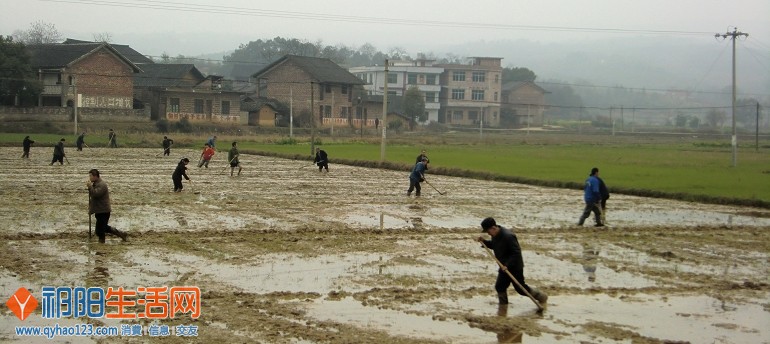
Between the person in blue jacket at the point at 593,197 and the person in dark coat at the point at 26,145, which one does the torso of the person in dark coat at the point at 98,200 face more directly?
the person in dark coat

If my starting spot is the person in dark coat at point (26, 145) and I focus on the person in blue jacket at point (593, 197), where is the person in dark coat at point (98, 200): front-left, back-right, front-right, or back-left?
front-right

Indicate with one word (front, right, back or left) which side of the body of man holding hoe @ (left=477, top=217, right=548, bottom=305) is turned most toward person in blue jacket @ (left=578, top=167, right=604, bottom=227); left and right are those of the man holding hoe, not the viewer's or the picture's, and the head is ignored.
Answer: right

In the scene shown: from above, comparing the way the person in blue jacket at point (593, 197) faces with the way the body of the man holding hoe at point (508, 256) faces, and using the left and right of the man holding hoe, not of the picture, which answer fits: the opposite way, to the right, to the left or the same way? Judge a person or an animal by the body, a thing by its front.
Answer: the opposite way

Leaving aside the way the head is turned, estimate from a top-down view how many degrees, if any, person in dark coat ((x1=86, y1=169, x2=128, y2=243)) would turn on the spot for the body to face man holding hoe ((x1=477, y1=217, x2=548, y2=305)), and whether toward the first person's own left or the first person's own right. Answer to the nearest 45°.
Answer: approximately 135° to the first person's own left

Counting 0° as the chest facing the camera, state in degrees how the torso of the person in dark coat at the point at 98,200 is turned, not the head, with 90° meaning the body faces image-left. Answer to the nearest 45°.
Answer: approximately 90°

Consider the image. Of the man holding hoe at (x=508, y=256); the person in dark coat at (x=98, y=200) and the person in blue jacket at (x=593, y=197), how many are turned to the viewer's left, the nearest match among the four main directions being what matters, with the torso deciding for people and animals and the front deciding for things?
2

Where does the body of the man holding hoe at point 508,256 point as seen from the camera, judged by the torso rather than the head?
to the viewer's left

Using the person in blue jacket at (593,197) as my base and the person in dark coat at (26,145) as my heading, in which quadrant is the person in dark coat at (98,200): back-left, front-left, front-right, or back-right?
front-left

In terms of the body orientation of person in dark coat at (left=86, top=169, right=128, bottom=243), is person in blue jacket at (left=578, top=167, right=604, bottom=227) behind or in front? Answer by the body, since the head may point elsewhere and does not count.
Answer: behind
